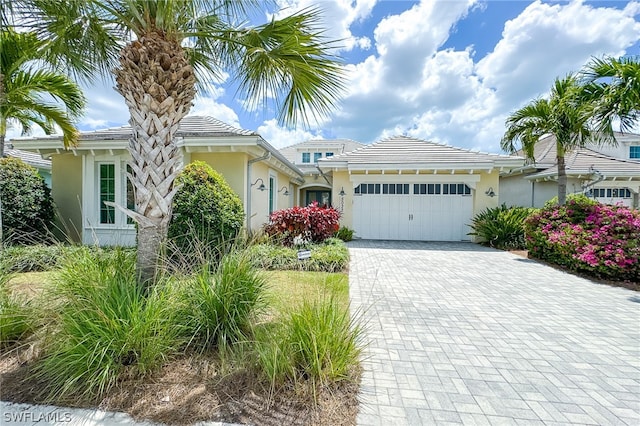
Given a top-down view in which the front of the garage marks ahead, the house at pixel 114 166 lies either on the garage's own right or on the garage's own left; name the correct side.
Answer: on the garage's own right

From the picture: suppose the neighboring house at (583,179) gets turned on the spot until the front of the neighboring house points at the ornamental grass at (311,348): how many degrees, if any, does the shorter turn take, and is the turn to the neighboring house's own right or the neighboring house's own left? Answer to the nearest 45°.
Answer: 0° — it already faces it

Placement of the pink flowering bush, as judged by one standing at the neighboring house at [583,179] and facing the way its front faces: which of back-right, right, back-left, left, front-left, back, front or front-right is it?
front

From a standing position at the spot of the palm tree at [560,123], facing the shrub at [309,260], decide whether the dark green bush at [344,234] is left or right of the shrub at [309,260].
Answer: right

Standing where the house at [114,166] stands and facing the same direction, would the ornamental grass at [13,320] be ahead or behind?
ahead

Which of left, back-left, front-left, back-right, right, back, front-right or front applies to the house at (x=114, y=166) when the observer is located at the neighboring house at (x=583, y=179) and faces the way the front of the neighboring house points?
front-right

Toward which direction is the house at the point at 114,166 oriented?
toward the camera

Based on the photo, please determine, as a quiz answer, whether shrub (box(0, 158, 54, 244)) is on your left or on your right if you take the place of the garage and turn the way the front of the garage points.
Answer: on your right

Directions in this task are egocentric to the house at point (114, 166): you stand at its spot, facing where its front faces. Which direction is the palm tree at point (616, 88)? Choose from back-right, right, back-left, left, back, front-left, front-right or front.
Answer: front-left

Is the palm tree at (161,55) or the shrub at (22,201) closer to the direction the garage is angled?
the palm tree

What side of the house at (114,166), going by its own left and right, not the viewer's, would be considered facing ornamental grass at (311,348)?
front

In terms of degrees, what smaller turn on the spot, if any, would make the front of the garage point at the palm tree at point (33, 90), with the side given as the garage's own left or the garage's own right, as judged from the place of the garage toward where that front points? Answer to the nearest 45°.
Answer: approximately 45° to the garage's own right

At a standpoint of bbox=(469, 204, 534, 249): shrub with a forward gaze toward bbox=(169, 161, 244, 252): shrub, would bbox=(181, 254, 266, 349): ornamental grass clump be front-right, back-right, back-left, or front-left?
front-left

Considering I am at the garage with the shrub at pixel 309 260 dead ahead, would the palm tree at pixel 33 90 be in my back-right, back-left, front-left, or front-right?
front-right

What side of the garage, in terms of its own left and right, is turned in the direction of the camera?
front

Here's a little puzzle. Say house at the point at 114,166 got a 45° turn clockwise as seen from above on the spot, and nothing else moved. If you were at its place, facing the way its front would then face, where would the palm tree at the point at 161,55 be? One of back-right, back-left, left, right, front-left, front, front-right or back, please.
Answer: front-left

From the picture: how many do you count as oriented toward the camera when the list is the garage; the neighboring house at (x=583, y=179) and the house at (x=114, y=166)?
3

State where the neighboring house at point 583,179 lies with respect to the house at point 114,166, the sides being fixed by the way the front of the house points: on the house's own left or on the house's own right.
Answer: on the house's own left
